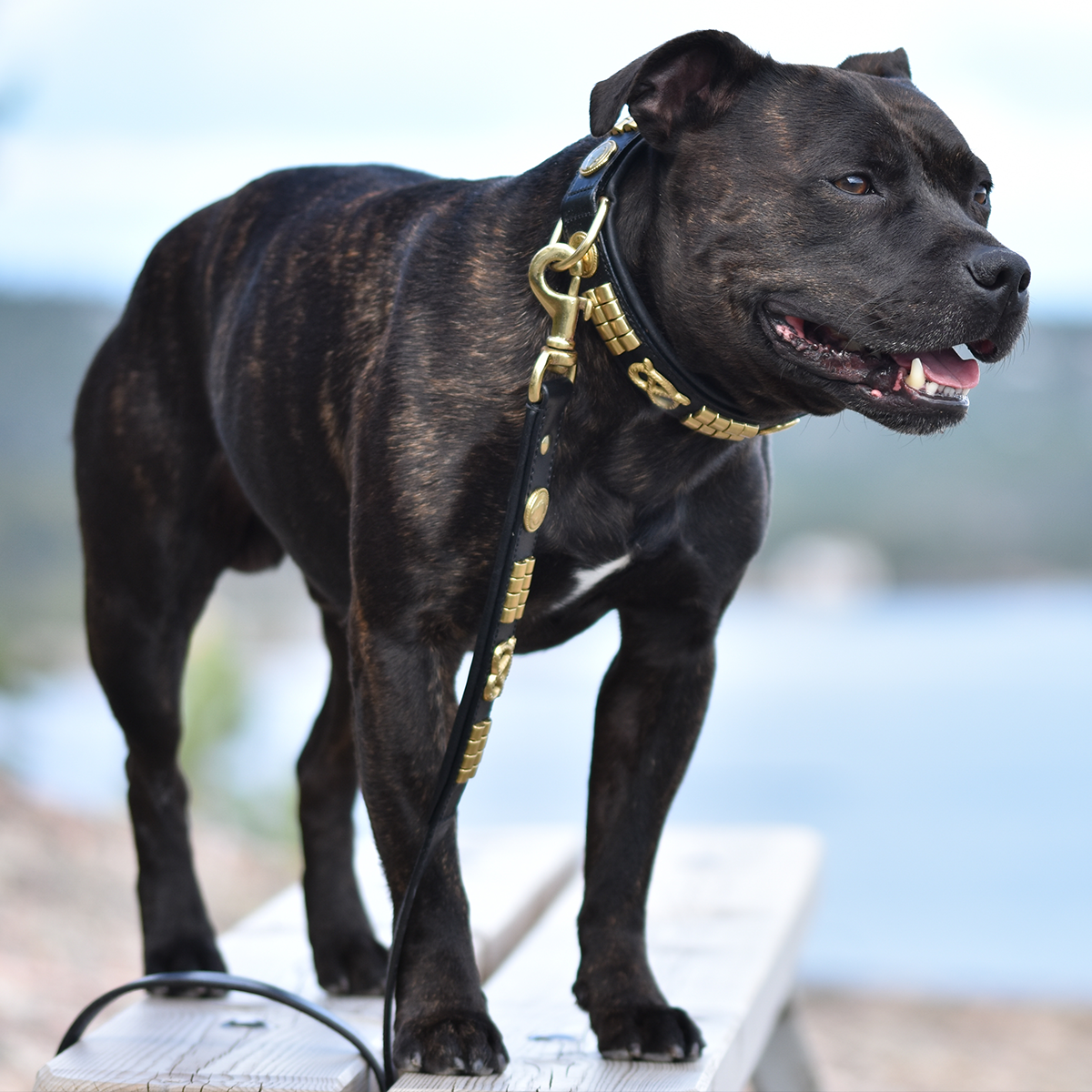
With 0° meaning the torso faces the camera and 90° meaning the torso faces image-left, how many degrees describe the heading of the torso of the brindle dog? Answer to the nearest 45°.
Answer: approximately 315°
